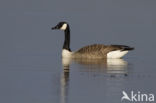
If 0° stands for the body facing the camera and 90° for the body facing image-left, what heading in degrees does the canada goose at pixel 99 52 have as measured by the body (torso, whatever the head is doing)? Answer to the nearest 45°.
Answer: approximately 90°
